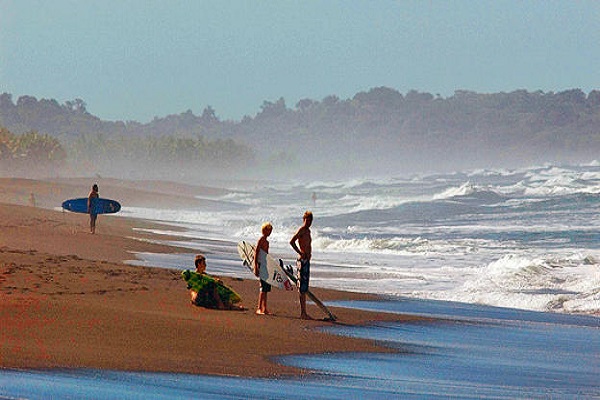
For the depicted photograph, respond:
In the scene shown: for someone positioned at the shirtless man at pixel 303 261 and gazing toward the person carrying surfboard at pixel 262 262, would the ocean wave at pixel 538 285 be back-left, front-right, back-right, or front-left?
back-right

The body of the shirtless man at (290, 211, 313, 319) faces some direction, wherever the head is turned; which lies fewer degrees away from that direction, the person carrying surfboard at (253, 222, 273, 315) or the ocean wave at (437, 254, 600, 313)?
the ocean wave

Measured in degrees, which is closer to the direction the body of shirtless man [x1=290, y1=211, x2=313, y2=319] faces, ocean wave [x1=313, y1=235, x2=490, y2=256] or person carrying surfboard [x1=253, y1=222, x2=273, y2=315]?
the ocean wave
